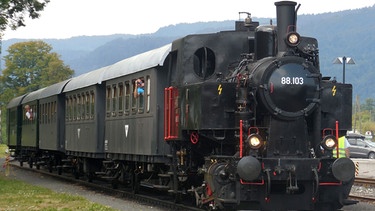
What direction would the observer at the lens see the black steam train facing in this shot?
facing the viewer and to the right of the viewer

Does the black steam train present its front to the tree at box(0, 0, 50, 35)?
no
